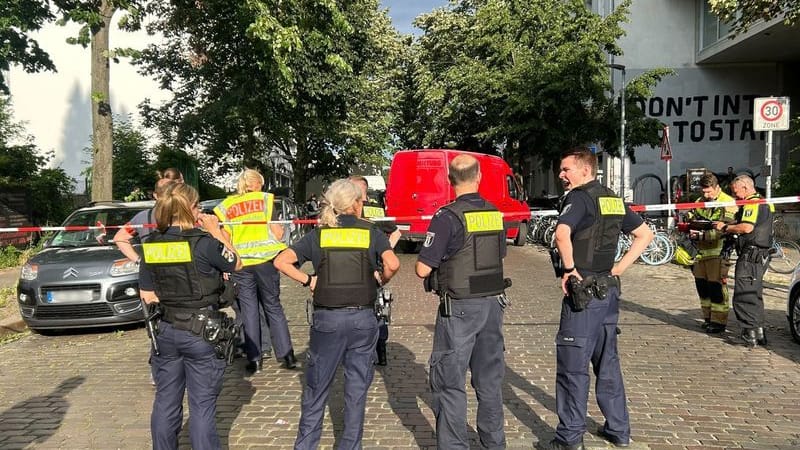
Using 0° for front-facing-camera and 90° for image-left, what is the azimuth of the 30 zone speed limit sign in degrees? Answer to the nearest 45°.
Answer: approximately 0°

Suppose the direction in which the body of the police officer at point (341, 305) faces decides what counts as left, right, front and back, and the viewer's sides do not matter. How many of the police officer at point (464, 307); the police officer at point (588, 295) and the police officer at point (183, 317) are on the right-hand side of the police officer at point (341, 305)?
2

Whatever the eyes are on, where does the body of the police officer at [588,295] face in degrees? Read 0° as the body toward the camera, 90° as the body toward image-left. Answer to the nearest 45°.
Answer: approximately 135°

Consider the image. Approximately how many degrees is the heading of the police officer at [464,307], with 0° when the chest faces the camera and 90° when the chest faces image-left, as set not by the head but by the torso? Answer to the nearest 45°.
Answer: approximately 135°

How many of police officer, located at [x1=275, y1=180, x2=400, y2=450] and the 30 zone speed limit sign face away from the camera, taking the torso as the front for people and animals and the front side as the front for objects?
1

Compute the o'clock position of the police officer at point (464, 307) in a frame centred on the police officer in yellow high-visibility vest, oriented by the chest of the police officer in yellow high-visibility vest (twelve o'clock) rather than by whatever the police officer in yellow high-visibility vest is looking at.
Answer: The police officer is roughly at 5 o'clock from the police officer in yellow high-visibility vest.

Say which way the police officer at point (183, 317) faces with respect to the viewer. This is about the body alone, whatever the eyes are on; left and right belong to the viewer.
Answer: facing away from the viewer and to the right of the viewer
